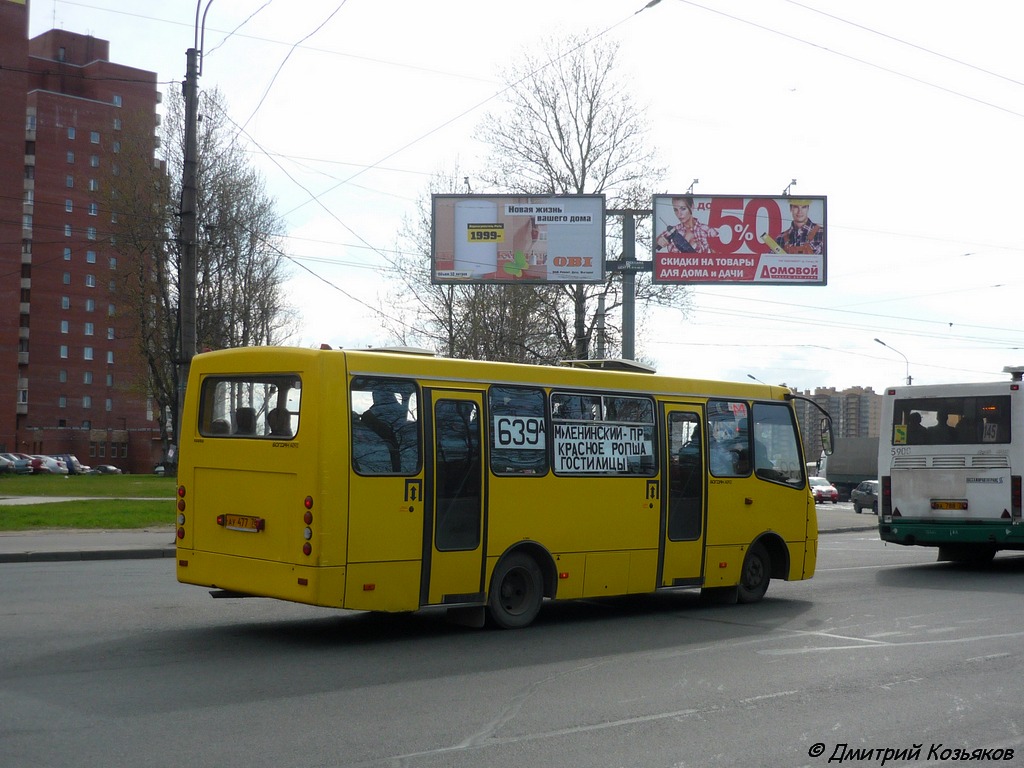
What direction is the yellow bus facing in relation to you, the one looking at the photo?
facing away from the viewer and to the right of the viewer

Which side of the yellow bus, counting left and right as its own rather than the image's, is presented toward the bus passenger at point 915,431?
front

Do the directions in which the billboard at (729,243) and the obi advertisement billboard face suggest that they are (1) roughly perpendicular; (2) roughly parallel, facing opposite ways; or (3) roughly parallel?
roughly parallel

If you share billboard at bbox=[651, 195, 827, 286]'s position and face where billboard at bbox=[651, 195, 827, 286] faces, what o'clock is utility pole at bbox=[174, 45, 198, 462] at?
The utility pole is roughly at 1 o'clock from the billboard.

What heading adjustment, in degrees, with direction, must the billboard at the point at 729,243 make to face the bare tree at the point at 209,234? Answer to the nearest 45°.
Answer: approximately 135° to its right

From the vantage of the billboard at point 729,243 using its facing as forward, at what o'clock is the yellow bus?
The yellow bus is roughly at 12 o'clock from the billboard.

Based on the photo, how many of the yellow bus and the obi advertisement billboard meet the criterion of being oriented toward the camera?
1

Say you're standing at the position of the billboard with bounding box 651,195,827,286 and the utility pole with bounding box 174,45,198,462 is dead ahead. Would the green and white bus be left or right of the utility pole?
left

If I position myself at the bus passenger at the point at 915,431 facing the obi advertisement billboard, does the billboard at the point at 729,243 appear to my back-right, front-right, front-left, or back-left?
front-right

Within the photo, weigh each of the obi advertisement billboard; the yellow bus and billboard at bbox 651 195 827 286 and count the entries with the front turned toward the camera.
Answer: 2

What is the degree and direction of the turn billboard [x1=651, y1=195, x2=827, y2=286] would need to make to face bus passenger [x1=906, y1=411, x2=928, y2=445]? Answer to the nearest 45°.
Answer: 0° — it already faces them

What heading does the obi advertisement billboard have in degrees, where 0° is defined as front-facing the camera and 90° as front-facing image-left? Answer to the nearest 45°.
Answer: approximately 0°

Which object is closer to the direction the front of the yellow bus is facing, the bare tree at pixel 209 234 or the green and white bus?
the green and white bus

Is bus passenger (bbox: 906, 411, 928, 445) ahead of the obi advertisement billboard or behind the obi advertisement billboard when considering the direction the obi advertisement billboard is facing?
ahead

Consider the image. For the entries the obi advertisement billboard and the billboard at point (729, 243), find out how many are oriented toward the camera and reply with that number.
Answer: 2

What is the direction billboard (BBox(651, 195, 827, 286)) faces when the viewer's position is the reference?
facing the viewer

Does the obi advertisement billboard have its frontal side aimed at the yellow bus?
yes

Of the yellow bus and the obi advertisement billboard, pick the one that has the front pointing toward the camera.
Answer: the obi advertisement billboard
